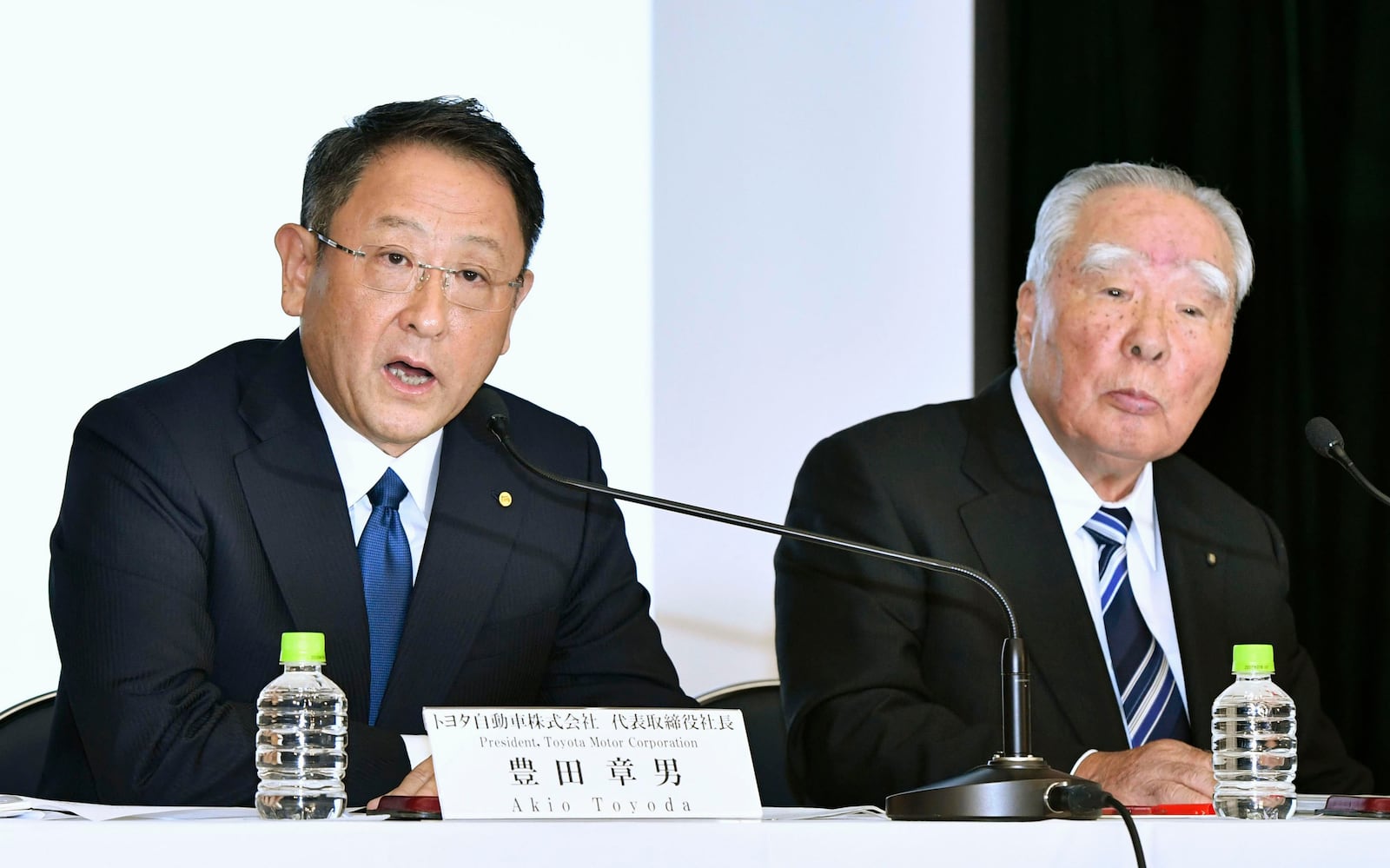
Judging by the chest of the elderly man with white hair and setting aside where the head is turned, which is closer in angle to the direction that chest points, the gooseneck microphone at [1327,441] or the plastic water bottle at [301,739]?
the gooseneck microphone

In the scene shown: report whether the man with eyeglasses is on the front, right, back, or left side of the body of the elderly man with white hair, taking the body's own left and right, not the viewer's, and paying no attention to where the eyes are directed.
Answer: right

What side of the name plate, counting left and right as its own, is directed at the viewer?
front

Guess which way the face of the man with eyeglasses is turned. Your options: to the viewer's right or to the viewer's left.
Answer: to the viewer's right

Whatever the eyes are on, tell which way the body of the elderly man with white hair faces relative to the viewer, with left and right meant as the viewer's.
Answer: facing the viewer and to the right of the viewer

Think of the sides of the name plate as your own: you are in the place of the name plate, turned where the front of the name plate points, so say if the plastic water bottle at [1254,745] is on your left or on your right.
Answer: on your left

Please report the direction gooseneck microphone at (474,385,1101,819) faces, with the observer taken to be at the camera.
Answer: facing to the left of the viewer

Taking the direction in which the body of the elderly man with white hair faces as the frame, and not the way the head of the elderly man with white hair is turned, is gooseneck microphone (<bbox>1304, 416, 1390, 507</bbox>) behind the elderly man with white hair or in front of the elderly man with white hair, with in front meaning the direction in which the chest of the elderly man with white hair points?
in front

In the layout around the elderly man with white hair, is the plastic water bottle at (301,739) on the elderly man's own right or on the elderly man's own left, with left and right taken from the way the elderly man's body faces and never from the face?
on the elderly man's own right
